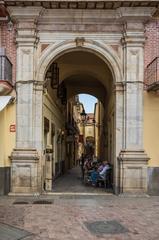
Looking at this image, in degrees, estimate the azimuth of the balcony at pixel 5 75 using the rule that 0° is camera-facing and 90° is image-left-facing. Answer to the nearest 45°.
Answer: approximately 315°

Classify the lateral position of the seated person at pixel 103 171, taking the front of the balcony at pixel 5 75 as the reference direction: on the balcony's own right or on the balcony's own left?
on the balcony's own left

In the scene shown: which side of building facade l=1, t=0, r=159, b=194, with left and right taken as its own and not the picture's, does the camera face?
front

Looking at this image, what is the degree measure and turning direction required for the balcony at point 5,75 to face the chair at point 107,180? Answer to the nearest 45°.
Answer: approximately 90° to its left

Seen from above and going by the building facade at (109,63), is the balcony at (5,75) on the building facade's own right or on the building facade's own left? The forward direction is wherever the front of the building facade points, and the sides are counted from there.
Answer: on the building facade's own right

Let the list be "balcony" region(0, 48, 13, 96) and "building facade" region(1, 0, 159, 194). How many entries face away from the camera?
0
